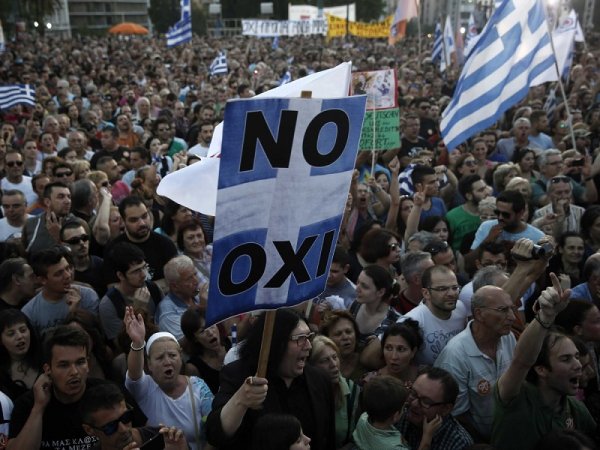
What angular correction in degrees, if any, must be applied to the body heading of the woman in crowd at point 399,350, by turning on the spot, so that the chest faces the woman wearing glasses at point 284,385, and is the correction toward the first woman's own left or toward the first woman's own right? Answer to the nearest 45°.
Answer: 0° — they already face them

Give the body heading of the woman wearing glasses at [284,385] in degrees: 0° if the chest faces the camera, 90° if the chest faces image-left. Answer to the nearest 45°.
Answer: approximately 315°

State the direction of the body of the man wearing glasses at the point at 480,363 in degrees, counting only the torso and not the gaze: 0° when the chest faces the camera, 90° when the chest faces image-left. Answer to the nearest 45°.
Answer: approximately 315°

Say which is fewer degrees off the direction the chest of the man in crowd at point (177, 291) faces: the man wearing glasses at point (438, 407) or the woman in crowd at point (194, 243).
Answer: the man wearing glasses

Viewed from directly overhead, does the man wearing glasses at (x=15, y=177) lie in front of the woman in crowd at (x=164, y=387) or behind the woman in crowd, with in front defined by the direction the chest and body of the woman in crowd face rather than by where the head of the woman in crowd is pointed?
behind

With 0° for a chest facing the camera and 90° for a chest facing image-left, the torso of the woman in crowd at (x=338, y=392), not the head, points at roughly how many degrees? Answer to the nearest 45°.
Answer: approximately 0°

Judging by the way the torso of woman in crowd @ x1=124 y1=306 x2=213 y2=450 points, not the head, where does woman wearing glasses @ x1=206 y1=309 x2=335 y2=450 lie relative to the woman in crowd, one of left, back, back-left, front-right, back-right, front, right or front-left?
front-left

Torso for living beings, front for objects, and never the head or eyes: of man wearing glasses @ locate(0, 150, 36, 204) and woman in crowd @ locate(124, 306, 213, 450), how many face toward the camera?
2
